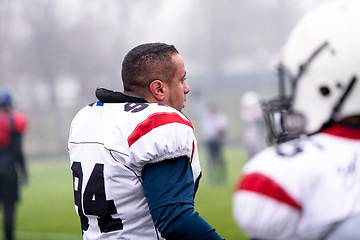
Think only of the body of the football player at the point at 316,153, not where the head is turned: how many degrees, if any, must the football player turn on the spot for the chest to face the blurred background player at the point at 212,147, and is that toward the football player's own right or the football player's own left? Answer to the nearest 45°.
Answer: approximately 45° to the football player's own right

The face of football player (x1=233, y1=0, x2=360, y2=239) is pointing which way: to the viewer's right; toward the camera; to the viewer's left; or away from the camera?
to the viewer's left

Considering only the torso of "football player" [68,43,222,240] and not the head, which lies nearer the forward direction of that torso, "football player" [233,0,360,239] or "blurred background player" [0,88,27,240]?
the blurred background player
